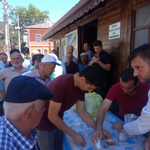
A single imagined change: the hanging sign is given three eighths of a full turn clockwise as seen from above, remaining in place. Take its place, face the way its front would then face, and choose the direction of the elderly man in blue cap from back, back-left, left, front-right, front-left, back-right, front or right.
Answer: back

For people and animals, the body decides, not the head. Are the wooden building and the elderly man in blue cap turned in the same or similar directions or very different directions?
very different directions

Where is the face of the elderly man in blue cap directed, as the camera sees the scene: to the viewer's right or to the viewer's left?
to the viewer's right

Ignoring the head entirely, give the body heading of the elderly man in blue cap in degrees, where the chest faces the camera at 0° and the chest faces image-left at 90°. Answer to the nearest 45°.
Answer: approximately 225°

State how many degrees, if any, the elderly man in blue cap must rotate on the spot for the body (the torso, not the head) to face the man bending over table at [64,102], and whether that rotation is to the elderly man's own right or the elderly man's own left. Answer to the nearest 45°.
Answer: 0° — they already face them

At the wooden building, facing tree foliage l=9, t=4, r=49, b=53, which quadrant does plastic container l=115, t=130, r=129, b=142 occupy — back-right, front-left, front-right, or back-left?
back-left

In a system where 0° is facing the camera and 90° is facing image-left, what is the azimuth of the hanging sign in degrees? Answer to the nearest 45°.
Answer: approximately 45°

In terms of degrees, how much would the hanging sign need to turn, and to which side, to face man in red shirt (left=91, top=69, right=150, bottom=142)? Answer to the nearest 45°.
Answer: approximately 45° to its left

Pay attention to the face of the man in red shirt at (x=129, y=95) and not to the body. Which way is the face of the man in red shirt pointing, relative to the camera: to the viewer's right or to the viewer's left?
to the viewer's left

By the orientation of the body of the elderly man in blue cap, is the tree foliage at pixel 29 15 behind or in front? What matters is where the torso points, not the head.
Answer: in front

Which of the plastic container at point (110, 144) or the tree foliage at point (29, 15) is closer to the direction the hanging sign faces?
the plastic container
